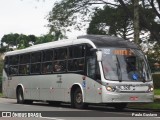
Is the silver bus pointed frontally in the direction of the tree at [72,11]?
no

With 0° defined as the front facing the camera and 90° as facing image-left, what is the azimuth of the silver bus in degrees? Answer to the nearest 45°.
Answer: approximately 315°
